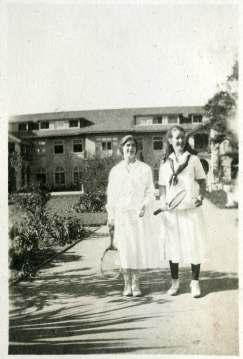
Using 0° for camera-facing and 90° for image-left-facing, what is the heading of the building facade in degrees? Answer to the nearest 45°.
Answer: approximately 0°

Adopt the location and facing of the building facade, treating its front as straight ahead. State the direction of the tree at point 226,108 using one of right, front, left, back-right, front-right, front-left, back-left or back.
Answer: left

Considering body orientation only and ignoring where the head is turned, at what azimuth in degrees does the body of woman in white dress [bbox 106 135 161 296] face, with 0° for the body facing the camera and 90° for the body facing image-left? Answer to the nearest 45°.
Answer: approximately 0°

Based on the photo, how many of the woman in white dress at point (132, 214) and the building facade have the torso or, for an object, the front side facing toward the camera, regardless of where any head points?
2
